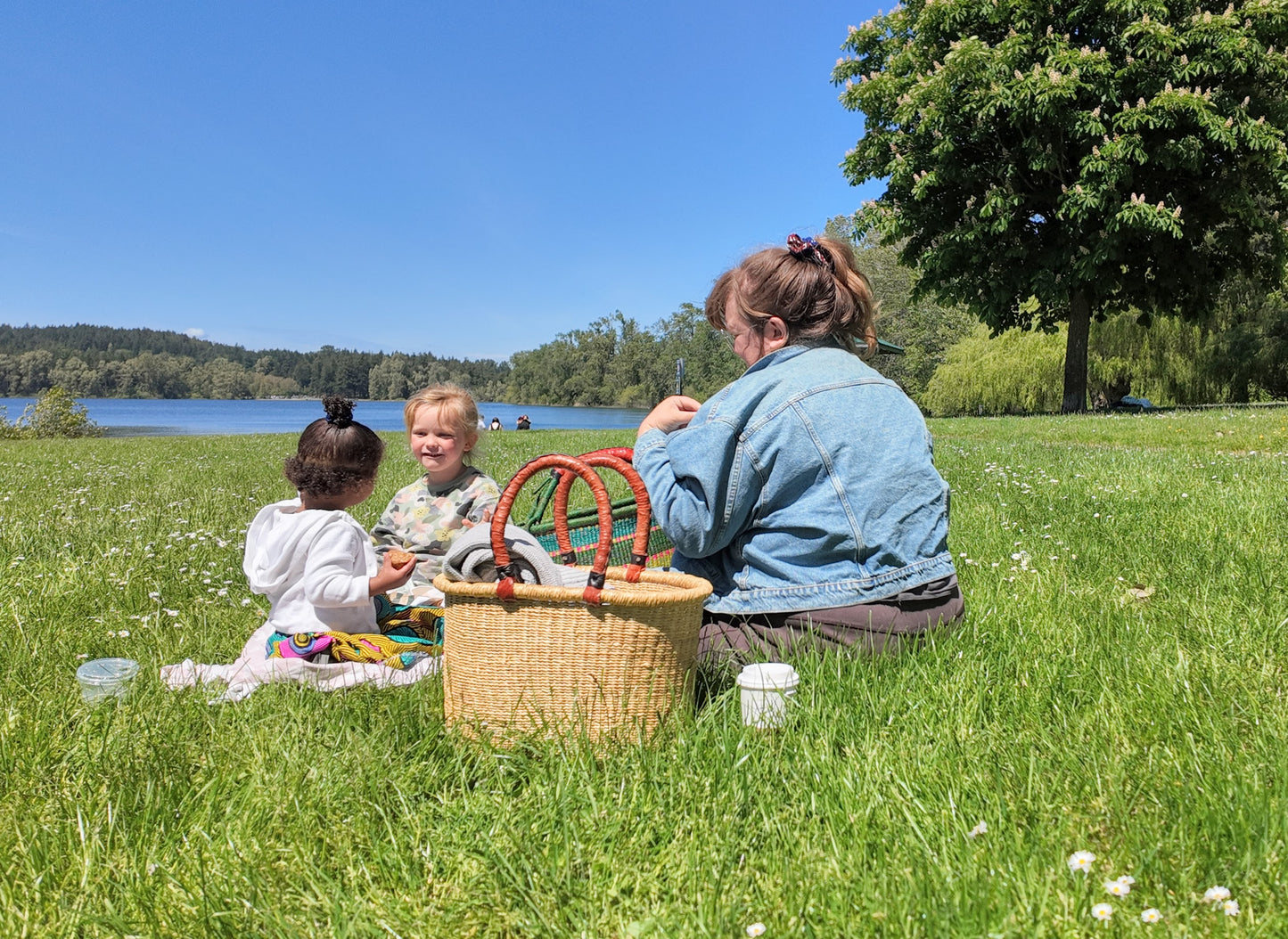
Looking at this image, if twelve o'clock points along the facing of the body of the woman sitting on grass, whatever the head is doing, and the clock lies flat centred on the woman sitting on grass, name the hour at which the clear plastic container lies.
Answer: The clear plastic container is roughly at 10 o'clock from the woman sitting on grass.

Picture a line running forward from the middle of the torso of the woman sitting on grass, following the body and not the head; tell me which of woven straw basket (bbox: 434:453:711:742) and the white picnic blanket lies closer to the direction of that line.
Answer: the white picnic blanket

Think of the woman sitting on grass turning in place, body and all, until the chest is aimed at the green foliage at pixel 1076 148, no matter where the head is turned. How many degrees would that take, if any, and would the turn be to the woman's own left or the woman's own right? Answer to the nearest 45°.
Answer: approximately 45° to the woman's own right

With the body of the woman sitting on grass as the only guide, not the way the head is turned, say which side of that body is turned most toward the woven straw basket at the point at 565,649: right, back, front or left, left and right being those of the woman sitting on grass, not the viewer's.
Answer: left

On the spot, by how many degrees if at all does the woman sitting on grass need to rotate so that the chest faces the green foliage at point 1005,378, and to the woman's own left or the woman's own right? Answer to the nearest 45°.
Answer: approximately 45° to the woman's own right

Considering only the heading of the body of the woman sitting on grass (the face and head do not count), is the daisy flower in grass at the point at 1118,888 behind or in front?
behind

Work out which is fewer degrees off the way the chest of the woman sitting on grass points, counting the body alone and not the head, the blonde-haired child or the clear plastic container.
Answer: the blonde-haired child

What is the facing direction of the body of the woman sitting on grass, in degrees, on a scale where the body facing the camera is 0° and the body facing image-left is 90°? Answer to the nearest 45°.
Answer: approximately 135°

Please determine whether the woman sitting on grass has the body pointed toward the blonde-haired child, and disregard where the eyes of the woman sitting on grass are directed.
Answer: yes

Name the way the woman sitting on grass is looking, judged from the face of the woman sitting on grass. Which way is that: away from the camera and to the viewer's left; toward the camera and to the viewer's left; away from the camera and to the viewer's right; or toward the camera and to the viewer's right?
away from the camera and to the viewer's left

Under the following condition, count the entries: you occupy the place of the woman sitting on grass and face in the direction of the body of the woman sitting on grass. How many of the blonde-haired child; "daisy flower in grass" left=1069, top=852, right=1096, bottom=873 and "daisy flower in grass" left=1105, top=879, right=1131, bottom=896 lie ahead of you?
1
